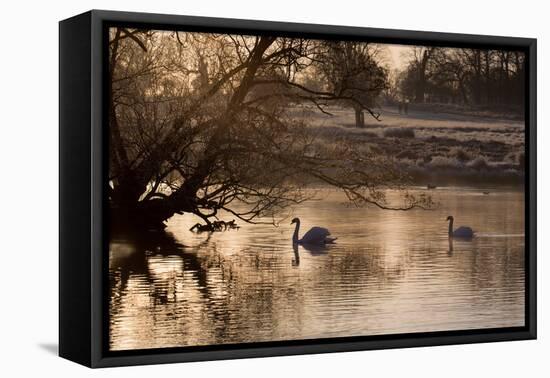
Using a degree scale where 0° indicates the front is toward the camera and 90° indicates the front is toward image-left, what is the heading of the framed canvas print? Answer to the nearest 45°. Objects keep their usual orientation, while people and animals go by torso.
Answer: approximately 315°
